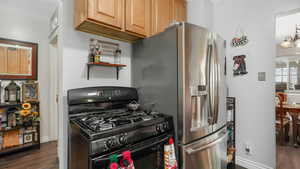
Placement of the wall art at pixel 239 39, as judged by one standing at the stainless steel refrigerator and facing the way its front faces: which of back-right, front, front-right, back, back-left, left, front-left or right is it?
left

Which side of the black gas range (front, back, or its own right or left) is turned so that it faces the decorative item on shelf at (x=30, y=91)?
back

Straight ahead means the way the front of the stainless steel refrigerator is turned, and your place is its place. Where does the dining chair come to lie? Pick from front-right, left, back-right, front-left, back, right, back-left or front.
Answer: left
